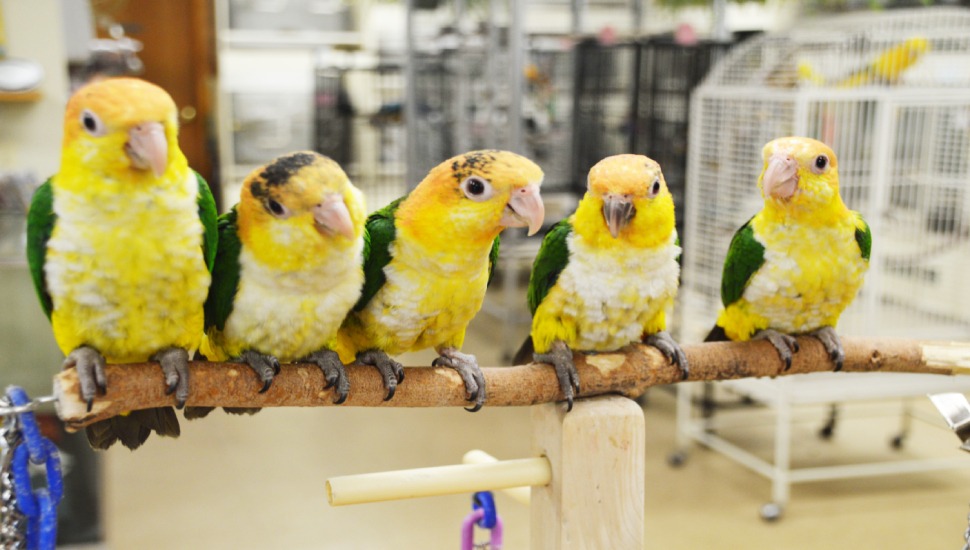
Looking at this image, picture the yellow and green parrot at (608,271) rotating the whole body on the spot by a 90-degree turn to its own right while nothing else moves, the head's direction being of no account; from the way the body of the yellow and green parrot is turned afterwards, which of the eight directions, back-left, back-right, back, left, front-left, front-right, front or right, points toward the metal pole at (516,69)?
back-right

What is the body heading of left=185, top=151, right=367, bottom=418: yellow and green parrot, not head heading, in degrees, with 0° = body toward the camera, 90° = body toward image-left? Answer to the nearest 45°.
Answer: approximately 315°

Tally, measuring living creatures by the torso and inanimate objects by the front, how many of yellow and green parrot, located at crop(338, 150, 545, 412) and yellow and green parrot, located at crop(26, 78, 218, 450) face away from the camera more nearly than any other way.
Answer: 0

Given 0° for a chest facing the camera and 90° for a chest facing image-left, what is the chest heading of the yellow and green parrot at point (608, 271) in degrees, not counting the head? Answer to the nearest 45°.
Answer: approximately 315°
